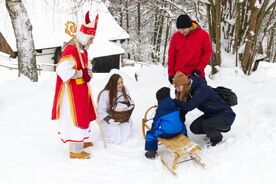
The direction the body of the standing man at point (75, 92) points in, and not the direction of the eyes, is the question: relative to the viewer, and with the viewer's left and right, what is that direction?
facing to the right of the viewer

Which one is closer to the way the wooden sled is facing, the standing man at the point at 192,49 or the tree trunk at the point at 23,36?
the tree trunk

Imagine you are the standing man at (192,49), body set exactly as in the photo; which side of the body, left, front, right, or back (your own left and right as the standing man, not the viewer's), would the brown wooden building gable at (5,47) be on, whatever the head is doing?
right
